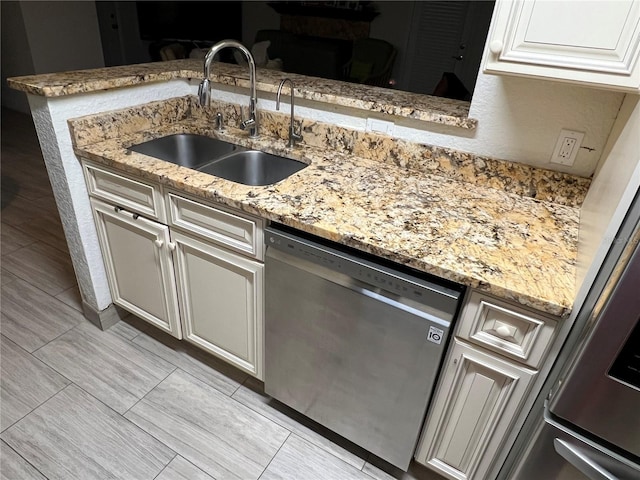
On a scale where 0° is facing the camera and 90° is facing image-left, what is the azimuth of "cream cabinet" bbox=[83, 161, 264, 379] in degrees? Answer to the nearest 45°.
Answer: approximately 45°

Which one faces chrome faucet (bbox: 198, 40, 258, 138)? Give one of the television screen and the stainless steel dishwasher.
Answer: the television screen

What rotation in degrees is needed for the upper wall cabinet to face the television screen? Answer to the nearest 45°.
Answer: approximately 90° to its right

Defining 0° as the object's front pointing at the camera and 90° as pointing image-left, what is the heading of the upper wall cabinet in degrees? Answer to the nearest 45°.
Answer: approximately 45°

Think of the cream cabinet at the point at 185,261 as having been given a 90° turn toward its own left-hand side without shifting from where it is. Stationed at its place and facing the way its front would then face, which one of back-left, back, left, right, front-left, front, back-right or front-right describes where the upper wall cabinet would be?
front

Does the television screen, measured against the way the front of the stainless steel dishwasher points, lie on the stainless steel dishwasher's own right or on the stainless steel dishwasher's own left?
on the stainless steel dishwasher's own right

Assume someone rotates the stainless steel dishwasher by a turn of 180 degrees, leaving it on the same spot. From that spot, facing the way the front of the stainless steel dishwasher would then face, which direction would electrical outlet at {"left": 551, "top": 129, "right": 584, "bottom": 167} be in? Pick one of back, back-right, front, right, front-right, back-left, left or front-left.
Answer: front

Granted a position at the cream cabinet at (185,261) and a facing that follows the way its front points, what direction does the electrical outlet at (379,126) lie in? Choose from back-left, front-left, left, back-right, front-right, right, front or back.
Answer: back-left

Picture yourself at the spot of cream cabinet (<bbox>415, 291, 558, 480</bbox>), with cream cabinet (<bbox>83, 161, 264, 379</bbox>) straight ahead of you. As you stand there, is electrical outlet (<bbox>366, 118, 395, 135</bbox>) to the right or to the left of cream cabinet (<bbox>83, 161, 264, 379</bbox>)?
right

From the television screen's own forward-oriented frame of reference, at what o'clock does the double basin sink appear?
The double basin sink is roughly at 12 o'clock from the television screen.

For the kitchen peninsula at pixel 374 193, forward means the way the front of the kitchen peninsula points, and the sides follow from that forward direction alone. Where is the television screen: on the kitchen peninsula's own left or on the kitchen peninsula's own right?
on the kitchen peninsula's own right
